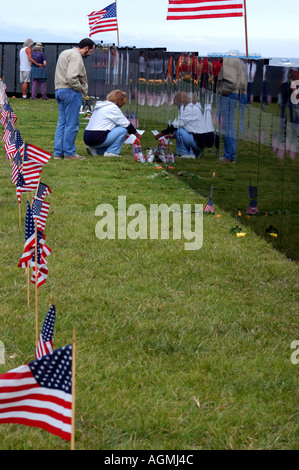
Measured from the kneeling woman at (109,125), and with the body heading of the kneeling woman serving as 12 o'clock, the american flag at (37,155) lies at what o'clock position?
The american flag is roughly at 3 o'clock from the kneeling woman.

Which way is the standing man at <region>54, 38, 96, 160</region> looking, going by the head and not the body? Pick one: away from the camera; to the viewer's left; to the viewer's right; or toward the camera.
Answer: to the viewer's right

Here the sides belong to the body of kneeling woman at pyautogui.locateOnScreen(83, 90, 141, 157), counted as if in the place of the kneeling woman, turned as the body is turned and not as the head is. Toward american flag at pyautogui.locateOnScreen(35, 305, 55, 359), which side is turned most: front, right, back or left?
right

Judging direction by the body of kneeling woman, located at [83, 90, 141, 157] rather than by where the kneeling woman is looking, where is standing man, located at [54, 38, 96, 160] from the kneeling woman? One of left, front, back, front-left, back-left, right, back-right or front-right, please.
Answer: back-right

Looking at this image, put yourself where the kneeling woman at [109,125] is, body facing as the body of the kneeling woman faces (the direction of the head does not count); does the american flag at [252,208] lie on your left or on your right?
on your right

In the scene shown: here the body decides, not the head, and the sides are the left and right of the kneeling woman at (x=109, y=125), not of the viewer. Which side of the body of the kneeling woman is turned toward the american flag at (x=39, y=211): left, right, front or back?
right

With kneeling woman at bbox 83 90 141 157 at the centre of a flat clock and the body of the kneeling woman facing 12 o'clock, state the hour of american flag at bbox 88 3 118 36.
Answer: The american flag is roughly at 9 o'clock from the kneeling woman.

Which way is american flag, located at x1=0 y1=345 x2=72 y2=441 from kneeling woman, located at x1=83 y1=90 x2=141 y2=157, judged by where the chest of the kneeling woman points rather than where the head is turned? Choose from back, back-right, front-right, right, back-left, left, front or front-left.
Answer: right

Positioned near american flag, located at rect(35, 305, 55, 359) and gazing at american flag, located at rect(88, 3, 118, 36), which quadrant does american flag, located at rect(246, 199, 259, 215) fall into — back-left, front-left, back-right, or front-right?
front-right

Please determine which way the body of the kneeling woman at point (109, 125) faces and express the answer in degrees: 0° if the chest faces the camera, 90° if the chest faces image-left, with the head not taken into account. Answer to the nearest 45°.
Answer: approximately 270°
